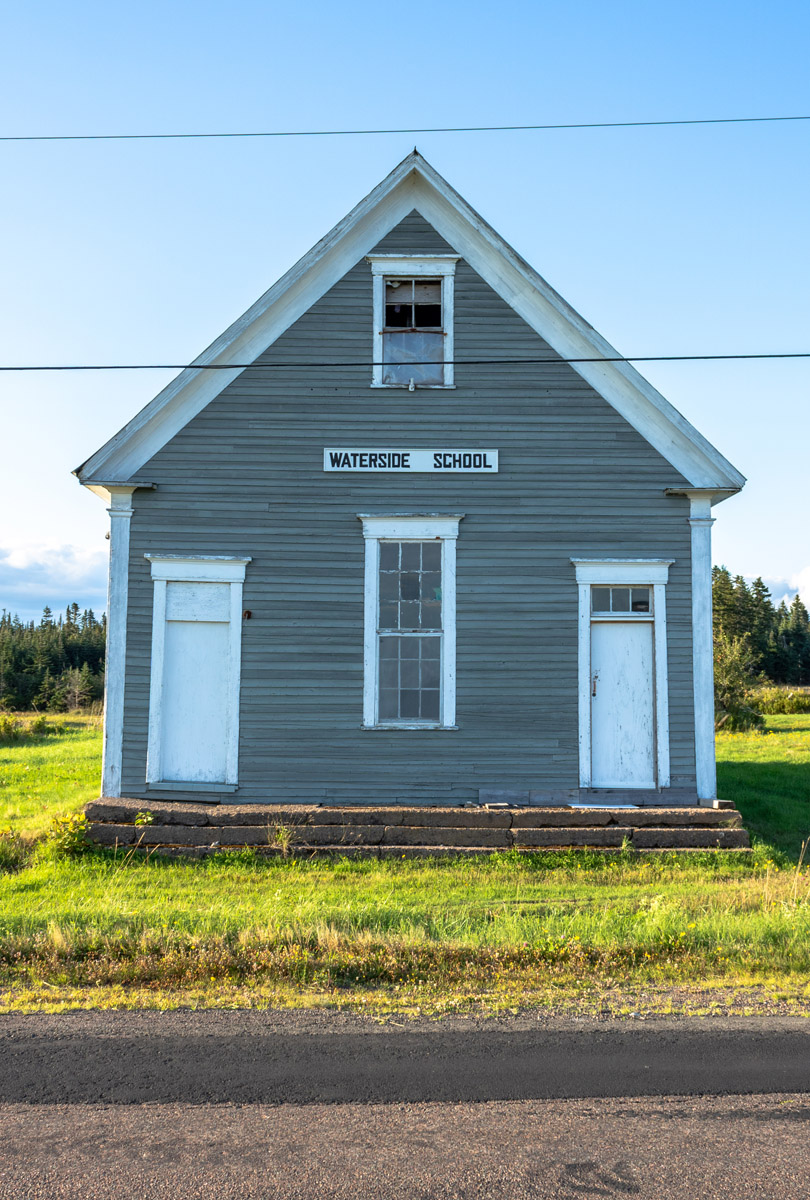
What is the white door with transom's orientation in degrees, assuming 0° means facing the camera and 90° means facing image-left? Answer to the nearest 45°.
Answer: approximately 0°

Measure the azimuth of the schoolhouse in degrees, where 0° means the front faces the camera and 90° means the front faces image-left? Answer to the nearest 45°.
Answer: approximately 0°

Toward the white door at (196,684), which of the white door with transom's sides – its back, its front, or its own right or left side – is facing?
right
